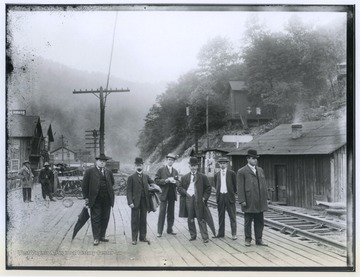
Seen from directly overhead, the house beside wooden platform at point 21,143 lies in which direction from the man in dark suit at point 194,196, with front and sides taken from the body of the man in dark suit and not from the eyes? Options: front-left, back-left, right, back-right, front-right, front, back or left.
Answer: right

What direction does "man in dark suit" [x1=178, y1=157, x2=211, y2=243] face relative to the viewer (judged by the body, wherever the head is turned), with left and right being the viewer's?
facing the viewer

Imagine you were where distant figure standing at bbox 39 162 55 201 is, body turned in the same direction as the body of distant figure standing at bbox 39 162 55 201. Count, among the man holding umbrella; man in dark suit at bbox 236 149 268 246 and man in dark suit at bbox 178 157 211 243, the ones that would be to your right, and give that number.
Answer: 0

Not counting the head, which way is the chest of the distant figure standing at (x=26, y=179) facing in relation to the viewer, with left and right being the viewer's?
facing the viewer and to the right of the viewer

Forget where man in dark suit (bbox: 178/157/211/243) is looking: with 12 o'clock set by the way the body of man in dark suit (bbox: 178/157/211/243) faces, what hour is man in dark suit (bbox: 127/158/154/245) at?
man in dark suit (bbox: 127/158/154/245) is roughly at 3 o'clock from man in dark suit (bbox: 178/157/211/243).

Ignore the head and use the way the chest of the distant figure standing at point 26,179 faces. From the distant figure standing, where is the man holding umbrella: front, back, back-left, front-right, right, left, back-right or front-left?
front

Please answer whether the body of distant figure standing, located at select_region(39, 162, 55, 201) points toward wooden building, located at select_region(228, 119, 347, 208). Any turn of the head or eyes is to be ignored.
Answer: no

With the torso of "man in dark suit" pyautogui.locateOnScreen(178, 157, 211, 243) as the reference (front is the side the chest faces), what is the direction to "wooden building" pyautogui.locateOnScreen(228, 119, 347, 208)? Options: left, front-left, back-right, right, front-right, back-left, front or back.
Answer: left

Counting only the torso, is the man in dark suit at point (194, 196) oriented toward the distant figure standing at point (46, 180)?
no
